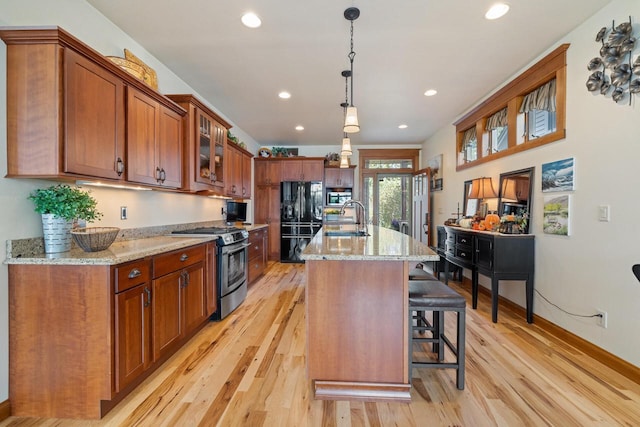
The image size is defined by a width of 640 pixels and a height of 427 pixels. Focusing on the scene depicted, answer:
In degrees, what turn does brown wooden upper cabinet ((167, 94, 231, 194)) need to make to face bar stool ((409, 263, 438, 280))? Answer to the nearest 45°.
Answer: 0° — it already faces it

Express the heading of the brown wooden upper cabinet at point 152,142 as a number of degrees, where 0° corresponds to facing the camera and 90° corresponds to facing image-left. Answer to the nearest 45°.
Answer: approximately 315°

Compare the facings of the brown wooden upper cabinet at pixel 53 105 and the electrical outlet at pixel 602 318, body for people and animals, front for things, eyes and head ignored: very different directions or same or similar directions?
very different directions

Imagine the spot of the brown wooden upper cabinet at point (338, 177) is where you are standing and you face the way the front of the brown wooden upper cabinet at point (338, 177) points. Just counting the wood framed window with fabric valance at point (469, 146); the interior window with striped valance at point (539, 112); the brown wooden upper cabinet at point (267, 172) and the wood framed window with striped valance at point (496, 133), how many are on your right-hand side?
1

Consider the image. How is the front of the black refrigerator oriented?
toward the camera

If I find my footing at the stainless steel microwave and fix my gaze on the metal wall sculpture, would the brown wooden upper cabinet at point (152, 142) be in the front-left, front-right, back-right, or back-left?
front-right

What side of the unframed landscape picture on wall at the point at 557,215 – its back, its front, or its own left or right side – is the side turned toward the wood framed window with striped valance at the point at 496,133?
right

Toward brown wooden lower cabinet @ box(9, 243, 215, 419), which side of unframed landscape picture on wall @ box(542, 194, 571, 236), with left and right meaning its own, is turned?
front

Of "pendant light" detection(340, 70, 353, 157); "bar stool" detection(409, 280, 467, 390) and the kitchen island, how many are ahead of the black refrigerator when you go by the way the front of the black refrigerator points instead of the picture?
3

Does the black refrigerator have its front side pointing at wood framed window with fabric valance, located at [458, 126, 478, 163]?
no

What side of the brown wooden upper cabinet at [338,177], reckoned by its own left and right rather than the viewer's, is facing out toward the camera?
front

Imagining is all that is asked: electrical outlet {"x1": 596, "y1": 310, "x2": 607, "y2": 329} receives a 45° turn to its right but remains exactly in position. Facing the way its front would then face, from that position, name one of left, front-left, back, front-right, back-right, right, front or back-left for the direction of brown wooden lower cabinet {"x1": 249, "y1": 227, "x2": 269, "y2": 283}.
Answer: front

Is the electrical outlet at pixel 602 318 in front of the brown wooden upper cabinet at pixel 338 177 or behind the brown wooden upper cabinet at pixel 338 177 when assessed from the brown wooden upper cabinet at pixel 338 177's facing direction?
in front

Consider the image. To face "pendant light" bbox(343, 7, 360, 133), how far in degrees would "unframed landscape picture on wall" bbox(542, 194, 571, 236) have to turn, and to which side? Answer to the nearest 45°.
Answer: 0° — it already faces it

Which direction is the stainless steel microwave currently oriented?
toward the camera

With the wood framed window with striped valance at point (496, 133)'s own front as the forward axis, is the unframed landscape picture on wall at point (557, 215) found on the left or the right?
on its left

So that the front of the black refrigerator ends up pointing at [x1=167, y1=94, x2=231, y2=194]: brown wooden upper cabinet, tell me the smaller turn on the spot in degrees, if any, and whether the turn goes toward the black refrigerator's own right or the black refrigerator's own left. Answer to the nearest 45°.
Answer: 0° — it already faces it

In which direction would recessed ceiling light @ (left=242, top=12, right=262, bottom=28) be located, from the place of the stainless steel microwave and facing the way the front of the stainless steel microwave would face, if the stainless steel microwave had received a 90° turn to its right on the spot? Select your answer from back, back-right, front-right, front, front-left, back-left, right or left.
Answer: left

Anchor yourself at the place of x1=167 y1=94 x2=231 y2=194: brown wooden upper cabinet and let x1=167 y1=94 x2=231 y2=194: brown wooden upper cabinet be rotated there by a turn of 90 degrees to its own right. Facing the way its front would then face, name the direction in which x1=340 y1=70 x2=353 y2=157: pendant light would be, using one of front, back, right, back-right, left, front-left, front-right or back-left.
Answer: back-left

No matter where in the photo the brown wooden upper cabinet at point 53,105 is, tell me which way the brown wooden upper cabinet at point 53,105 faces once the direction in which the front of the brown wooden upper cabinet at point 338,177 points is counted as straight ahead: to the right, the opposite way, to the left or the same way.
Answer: to the left

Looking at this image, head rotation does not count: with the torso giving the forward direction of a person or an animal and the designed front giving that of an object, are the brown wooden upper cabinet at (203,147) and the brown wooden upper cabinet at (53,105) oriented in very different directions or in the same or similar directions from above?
same or similar directions

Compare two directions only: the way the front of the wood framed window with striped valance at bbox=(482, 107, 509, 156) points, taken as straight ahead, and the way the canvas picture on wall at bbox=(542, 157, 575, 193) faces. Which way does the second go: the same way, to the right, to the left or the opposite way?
the same way

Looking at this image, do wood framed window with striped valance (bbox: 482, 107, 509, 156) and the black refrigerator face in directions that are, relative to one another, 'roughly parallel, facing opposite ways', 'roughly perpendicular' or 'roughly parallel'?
roughly perpendicular
